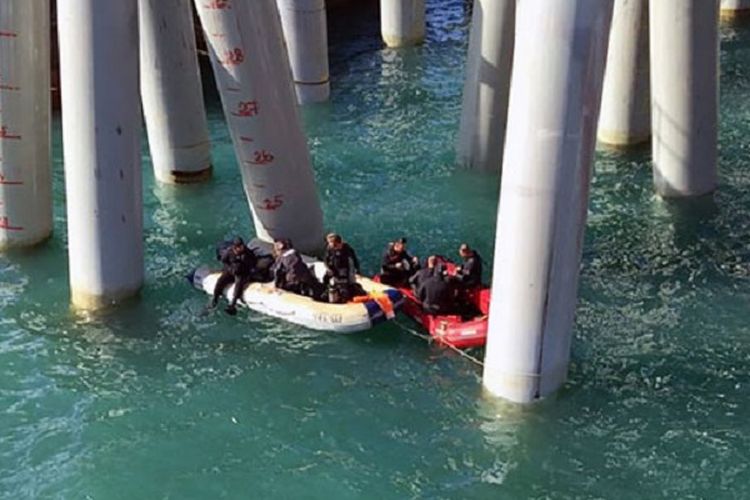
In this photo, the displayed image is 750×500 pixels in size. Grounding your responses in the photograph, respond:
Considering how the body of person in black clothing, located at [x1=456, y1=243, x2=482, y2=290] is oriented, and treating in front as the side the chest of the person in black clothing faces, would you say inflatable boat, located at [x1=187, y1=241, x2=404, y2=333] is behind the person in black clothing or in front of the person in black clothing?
in front

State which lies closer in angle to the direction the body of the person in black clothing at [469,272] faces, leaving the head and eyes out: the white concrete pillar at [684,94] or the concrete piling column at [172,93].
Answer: the concrete piling column

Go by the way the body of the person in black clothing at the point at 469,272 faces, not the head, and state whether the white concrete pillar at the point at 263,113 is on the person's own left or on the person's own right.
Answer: on the person's own right

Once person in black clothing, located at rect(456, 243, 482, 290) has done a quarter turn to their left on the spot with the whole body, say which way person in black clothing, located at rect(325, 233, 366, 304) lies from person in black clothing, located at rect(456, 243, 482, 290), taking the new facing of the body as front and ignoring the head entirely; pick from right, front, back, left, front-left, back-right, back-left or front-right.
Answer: back-right

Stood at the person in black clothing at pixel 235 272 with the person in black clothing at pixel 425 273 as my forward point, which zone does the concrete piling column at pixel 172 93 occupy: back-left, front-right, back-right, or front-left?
back-left

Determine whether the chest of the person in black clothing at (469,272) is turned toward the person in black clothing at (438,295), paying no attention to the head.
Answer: yes

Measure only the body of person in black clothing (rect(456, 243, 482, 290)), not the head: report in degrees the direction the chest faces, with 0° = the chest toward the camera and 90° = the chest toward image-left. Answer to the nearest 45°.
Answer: approximately 45°

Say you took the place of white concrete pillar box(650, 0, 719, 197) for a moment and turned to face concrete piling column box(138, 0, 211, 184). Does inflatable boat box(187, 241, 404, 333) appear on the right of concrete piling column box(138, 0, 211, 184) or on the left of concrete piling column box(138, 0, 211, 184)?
left

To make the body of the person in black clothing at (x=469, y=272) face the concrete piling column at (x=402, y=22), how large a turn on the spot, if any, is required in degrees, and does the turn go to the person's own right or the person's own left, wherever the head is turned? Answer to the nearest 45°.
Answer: approximately 135° to the person's own right

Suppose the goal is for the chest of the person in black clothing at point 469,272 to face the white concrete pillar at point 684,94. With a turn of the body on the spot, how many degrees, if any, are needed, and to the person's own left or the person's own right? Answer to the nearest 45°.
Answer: approximately 180°

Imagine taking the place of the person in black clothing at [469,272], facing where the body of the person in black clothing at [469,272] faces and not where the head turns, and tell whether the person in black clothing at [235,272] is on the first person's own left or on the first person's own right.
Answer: on the first person's own right

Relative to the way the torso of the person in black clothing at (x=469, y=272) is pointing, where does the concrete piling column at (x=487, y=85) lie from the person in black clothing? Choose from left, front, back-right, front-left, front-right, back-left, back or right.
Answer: back-right

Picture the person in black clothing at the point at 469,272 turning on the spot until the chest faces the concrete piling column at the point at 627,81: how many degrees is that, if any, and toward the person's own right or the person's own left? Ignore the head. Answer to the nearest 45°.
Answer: approximately 135° to the person's own right

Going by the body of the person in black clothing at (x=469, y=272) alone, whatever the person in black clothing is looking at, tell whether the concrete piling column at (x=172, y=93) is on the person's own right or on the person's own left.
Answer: on the person's own right
